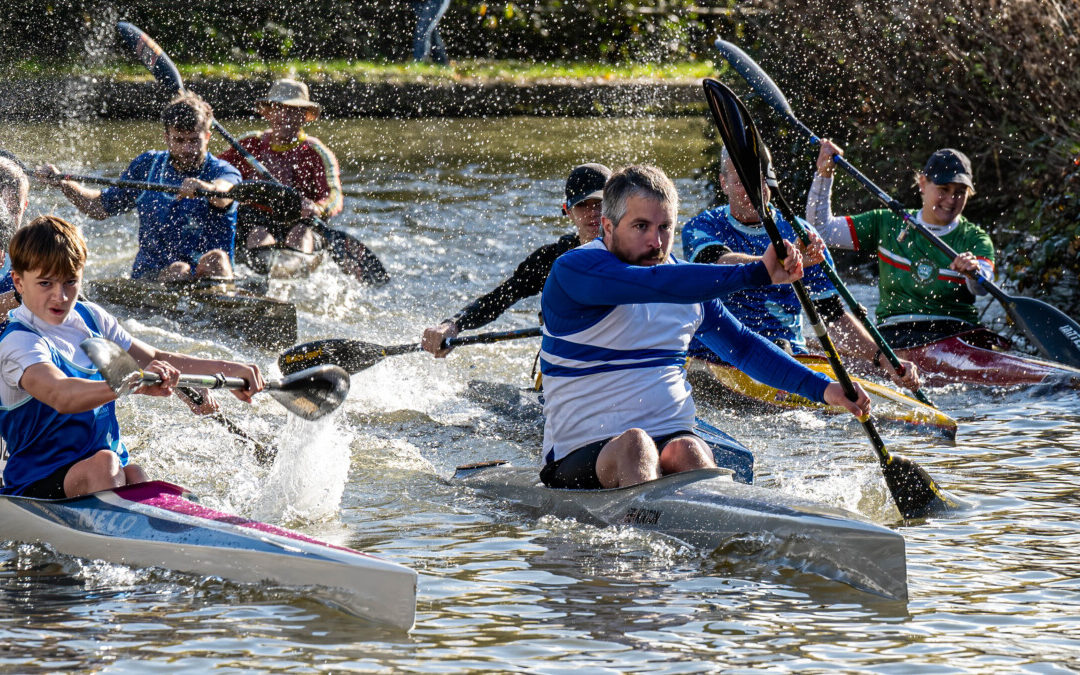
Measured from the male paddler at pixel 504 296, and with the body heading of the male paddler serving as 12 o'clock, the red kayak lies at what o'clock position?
The red kayak is roughly at 10 o'clock from the male paddler.

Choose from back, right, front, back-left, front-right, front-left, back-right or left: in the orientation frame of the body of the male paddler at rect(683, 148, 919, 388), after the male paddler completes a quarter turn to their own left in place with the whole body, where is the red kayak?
front

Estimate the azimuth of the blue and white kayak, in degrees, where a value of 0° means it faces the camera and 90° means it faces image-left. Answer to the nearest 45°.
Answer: approximately 315°

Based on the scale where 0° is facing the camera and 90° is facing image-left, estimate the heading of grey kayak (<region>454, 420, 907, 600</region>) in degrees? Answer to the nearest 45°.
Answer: approximately 315°

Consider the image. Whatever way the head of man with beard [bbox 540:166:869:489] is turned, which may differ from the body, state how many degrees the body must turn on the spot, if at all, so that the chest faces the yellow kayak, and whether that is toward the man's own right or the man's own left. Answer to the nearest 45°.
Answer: approximately 135° to the man's own left

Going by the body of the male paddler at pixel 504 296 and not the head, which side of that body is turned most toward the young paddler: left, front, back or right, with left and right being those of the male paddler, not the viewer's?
right

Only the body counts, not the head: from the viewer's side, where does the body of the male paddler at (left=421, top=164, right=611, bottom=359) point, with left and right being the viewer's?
facing the viewer and to the right of the viewer

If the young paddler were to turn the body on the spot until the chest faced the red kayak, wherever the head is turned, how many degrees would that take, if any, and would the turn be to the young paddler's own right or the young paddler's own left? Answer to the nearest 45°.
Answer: approximately 90° to the young paddler's own left

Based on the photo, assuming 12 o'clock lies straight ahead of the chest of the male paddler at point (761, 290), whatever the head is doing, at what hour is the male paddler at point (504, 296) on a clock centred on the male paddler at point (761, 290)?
the male paddler at point (504, 296) is roughly at 4 o'clock from the male paddler at point (761, 290).

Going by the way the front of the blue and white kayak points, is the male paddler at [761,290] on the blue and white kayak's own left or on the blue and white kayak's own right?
on the blue and white kayak's own left

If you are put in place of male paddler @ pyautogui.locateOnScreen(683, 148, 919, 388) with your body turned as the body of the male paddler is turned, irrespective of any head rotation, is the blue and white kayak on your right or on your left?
on your right

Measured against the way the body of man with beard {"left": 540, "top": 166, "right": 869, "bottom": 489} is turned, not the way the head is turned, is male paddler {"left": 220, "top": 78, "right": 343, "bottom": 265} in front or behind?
behind
